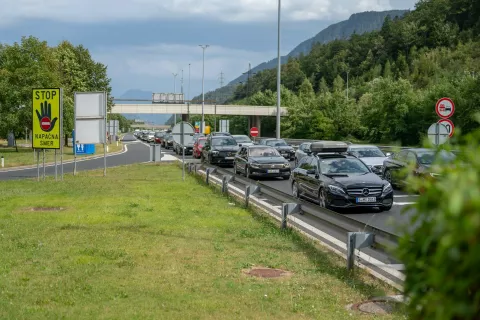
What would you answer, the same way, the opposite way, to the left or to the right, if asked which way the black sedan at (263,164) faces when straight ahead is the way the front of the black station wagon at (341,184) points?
the same way

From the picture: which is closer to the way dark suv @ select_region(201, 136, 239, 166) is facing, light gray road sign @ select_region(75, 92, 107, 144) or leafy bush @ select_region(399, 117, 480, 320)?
the leafy bush

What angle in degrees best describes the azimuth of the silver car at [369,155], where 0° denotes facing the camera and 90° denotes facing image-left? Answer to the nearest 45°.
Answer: approximately 315°

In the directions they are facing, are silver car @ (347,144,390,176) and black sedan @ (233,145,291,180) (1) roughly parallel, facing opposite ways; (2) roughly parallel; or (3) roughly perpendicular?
roughly parallel

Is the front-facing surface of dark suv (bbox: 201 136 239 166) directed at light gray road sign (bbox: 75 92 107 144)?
no

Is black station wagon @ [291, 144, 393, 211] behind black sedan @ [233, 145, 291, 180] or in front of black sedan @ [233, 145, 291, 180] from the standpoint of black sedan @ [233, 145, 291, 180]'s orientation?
in front

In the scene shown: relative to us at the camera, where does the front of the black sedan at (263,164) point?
facing the viewer and to the right of the viewer

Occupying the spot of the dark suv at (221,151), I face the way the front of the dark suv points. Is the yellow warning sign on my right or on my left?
on my right

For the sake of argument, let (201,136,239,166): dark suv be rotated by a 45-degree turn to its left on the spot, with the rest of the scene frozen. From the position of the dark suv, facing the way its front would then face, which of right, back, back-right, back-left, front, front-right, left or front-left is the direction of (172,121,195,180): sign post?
right

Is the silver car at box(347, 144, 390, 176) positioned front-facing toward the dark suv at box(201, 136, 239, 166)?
no

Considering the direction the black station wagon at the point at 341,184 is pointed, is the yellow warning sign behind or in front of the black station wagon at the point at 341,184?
behind

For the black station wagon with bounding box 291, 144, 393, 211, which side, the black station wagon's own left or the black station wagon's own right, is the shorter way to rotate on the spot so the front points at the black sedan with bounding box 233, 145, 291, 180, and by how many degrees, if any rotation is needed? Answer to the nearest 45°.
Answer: approximately 135° to the black station wagon's own left

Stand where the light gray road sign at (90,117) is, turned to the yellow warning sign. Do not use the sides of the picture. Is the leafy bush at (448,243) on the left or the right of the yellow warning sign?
left

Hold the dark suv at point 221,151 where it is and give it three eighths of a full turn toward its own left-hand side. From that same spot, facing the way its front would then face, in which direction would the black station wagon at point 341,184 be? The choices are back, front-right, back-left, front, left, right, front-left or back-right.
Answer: back

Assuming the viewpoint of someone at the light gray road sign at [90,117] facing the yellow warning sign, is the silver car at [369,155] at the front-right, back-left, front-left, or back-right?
back-left

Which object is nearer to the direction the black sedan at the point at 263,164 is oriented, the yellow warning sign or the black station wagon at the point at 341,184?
the black station wagon

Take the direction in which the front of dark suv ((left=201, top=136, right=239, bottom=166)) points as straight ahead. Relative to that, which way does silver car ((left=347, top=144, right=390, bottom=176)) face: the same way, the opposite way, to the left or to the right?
the same way

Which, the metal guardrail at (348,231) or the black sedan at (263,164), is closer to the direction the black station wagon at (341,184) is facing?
the metal guardrail

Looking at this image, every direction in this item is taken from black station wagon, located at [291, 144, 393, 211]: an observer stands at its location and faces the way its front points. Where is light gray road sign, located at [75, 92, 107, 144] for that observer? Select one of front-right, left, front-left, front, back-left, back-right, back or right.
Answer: back
